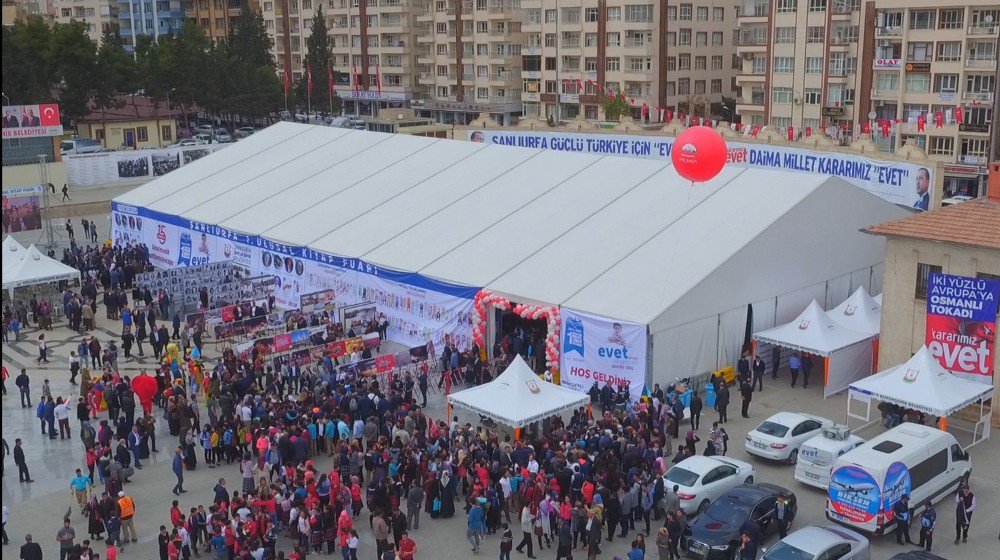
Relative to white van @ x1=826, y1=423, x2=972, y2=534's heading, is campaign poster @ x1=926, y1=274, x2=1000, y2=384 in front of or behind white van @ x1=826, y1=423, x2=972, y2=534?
in front

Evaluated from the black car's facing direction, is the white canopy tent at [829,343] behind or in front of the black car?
behind

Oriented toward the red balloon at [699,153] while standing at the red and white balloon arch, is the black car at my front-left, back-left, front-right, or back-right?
front-right

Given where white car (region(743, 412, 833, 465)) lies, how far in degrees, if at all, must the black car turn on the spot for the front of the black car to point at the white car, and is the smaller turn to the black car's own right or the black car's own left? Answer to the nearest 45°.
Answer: approximately 135° to the black car's own right

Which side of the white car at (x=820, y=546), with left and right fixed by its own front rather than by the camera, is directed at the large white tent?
right

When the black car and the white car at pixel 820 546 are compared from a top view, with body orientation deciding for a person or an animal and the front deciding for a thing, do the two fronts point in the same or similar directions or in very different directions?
same or similar directions

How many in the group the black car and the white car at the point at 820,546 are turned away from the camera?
0

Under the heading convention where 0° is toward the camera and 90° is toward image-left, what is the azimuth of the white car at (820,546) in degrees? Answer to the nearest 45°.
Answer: approximately 45°

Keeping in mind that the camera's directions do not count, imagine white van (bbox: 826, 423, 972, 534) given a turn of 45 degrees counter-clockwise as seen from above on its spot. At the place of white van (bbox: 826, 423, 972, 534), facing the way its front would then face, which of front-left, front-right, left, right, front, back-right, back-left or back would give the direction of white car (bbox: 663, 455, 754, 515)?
left

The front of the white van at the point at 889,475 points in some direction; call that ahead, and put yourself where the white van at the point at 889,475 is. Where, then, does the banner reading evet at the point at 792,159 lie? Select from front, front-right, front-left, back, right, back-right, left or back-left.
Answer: front-left

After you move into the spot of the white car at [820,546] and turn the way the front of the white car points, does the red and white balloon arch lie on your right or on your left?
on your right

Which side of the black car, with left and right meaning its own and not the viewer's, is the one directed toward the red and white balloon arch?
right

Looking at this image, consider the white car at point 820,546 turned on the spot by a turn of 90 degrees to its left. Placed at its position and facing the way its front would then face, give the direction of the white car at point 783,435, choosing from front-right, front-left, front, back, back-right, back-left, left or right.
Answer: back-left

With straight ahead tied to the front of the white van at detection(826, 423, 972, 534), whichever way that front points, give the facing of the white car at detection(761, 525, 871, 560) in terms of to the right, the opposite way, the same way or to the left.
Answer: the opposite way

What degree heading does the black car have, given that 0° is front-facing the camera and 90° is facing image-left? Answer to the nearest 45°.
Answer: approximately 45°

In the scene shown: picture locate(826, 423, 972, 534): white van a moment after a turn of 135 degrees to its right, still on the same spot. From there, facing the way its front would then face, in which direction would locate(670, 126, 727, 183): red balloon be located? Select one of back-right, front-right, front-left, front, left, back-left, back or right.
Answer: back-right

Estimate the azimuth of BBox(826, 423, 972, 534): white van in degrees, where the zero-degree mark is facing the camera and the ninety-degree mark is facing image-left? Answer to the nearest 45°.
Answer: approximately 225°

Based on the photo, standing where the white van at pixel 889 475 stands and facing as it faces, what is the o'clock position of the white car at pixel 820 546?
The white car is roughly at 5 o'clock from the white van.

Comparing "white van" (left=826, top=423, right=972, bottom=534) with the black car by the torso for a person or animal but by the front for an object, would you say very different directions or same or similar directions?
very different directions

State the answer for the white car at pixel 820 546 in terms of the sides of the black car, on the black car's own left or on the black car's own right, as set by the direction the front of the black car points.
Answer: on the black car's own left
